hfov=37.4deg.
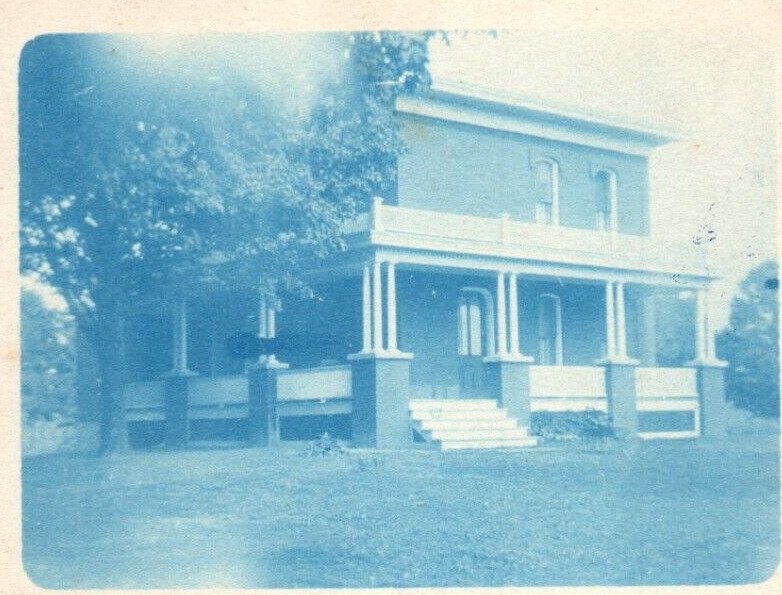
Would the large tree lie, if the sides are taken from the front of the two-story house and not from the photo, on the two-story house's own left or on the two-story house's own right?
on the two-story house's own right

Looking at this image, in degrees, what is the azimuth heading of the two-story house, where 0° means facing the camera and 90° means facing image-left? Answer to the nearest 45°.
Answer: approximately 315°

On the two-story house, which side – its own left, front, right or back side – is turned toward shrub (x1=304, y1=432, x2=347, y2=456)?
right
